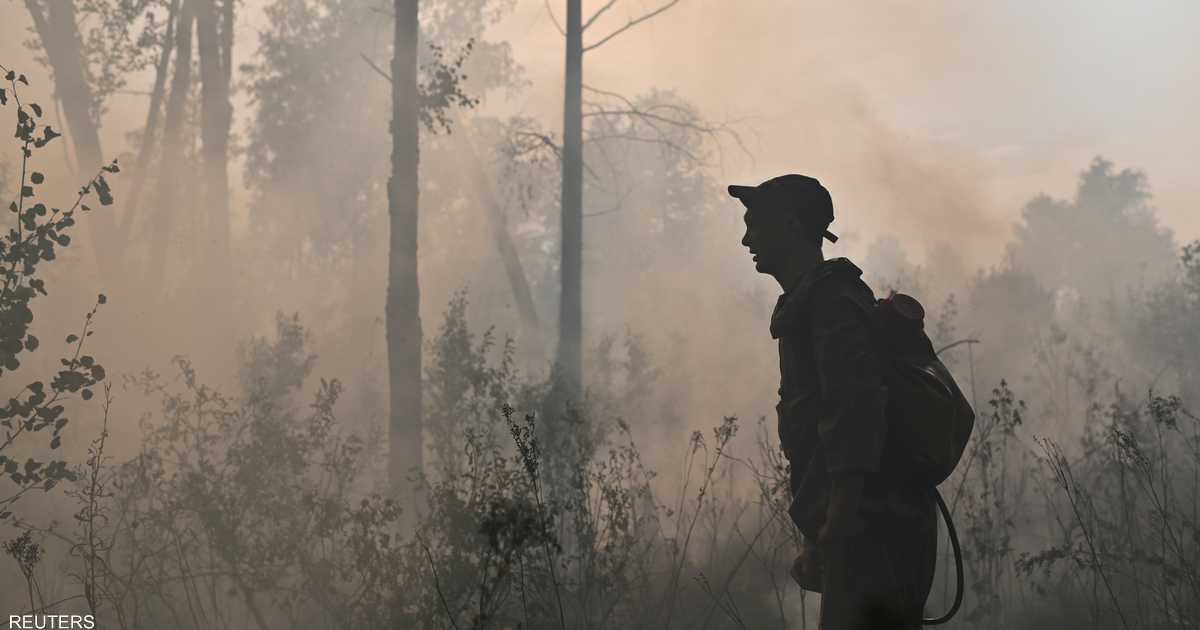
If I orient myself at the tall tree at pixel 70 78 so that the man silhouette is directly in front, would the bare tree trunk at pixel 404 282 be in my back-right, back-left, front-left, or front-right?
front-left

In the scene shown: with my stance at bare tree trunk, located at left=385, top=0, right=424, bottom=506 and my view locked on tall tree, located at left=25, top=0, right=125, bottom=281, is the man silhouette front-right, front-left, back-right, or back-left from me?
back-left

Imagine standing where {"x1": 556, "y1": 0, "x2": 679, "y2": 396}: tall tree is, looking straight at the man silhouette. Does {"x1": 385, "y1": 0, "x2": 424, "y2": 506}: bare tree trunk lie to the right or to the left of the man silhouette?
right

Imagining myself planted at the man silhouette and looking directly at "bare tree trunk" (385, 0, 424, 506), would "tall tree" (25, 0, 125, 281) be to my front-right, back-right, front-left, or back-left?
front-left

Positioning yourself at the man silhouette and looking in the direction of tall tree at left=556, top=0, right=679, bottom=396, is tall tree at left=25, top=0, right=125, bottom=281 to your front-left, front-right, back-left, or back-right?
front-left

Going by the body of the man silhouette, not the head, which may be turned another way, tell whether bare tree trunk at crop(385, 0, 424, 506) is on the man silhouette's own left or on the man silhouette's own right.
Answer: on the man silhouette's own right

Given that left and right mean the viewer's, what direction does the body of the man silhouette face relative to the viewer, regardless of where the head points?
facing to the left of the viewer

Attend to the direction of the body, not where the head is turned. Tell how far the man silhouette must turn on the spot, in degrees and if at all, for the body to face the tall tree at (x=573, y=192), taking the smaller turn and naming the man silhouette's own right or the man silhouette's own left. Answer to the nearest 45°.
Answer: approximately 90° to the man silhouette's own right
